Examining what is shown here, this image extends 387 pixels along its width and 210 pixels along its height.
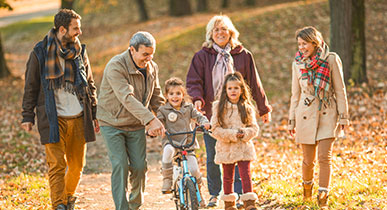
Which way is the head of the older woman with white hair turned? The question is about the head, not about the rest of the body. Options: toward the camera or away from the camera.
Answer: toward the camera

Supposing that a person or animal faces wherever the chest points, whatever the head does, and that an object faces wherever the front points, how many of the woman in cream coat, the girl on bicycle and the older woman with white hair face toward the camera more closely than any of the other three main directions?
3

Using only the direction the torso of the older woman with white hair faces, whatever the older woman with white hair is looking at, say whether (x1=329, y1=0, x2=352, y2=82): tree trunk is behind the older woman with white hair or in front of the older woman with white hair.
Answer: behind

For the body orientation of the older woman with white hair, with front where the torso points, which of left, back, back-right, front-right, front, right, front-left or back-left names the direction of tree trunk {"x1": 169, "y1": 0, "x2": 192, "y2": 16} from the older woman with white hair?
back

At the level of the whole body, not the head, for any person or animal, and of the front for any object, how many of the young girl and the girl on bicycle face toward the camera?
2

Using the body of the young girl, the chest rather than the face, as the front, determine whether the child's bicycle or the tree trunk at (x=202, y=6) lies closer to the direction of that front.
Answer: the child's bicycle

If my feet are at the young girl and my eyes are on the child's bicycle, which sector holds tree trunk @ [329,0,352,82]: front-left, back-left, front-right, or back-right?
back-right

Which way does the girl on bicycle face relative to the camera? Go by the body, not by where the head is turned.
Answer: toward the camera

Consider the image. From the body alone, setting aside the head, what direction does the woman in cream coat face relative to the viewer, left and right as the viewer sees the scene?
facing the viewer

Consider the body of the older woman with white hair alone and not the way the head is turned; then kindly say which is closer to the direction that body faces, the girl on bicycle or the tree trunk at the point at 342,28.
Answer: the girl on bicycle

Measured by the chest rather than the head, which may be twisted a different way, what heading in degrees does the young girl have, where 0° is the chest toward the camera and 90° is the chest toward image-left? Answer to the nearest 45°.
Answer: approximately 0°

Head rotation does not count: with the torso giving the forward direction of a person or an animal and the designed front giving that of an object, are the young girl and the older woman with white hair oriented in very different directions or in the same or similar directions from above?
same or similar directions
